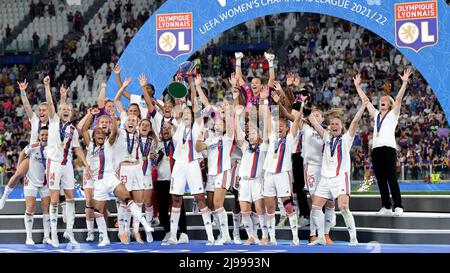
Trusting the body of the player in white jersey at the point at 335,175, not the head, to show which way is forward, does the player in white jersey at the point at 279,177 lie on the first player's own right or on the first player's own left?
on the first player's own right

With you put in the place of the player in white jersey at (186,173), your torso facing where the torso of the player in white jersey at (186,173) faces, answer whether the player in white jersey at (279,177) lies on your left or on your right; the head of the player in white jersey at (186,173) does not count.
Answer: on your left

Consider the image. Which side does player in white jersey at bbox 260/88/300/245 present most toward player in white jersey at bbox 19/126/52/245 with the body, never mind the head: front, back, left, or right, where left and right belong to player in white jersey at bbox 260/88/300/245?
right

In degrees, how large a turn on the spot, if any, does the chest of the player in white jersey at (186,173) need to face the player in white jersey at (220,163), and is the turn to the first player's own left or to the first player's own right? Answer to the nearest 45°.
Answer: approximately 90° to the first player's own left

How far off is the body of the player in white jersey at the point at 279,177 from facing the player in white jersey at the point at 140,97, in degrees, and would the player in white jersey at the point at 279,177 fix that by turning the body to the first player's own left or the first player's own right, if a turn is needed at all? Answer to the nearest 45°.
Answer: approximately 135° to the first player's own right
